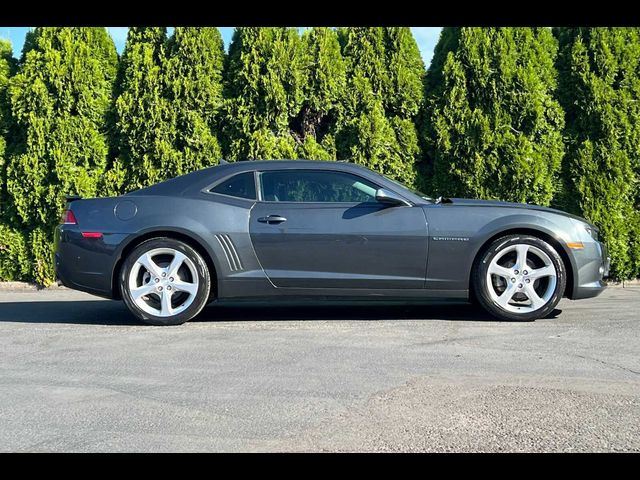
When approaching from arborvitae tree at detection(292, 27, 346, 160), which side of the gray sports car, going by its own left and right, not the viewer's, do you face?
left

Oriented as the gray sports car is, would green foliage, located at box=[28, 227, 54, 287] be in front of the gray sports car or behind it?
behind

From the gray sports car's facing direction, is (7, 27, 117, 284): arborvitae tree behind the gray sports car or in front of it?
behind

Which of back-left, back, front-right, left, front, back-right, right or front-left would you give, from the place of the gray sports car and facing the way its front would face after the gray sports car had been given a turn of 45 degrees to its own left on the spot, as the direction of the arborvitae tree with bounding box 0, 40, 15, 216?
left

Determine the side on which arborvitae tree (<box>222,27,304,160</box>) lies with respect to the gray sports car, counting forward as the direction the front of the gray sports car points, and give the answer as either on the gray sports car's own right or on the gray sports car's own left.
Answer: on the gray sports car's own left

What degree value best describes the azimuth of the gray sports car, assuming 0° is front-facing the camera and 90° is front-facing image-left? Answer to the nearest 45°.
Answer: approximately 270°
